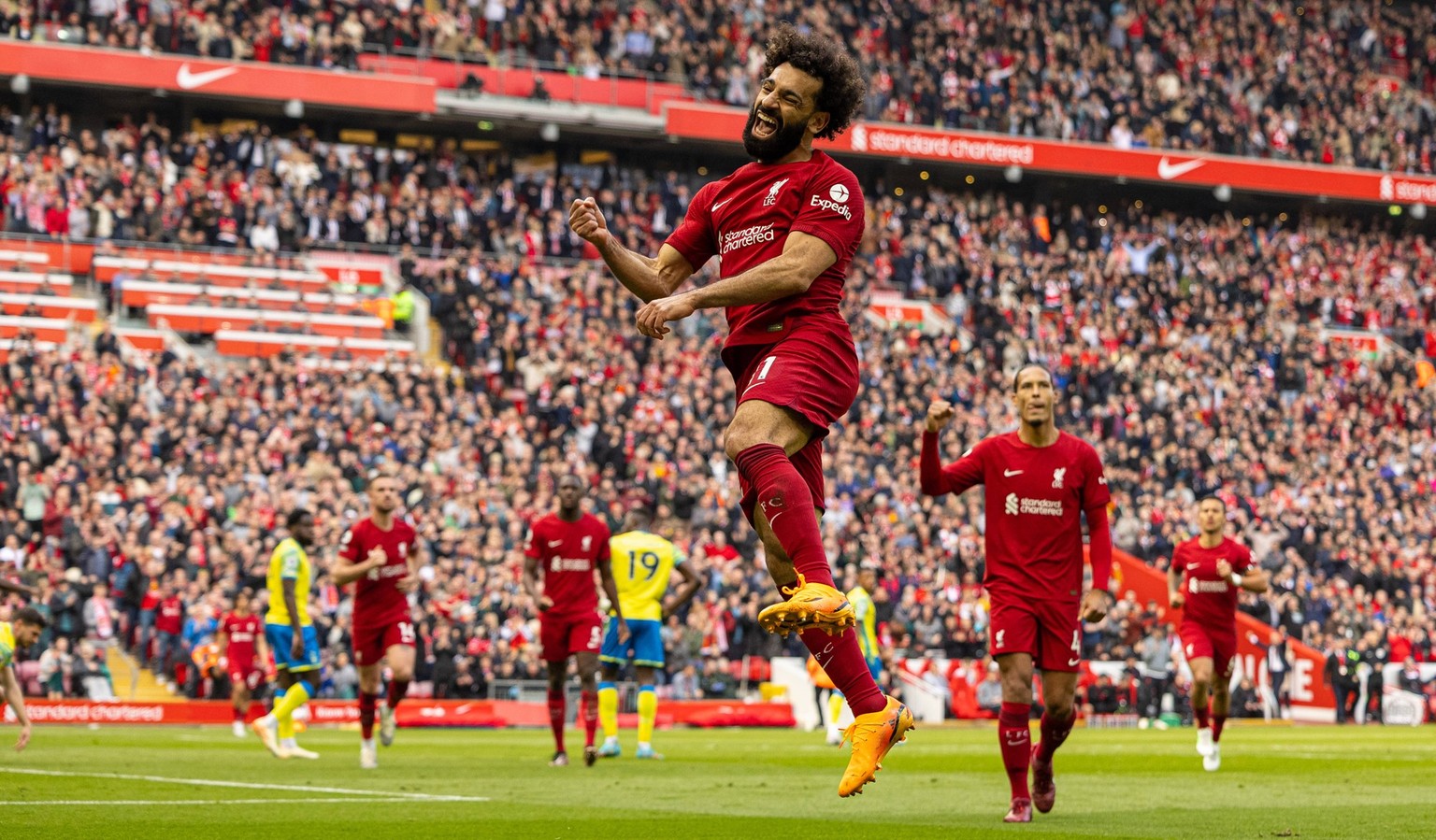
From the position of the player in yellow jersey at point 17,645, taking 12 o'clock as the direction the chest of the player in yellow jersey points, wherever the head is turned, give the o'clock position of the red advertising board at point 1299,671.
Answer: The red advertising board is roughly at 11 o'clock from the player in yellow jersey.

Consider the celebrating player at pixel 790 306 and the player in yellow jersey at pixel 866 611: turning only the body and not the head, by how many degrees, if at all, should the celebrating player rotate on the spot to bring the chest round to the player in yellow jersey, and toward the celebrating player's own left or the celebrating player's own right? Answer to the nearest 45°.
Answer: approximately 135° to the celebrating player's own right

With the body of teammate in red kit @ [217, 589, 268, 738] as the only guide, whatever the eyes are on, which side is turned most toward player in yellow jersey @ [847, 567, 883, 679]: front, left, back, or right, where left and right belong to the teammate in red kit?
left

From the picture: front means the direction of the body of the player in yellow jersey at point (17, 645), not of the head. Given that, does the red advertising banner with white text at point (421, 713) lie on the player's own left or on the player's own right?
on the player's own left

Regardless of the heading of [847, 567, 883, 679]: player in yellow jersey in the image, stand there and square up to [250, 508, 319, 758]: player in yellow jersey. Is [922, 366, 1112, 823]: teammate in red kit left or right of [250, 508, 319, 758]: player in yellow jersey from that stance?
left

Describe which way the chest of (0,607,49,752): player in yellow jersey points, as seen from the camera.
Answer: to the viewer's right

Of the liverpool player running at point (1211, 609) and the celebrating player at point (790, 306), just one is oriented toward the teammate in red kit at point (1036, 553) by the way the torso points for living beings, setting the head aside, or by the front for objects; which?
the liverpool player running

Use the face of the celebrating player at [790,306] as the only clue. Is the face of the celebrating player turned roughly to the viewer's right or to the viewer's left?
to the viewer's left

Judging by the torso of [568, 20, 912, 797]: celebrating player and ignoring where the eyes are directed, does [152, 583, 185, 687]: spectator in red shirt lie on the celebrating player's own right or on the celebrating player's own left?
on the celebrating player's own right

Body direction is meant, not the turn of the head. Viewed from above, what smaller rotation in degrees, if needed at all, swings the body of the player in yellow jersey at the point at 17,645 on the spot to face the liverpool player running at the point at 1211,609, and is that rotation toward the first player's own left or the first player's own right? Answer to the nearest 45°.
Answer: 0° — they already face them

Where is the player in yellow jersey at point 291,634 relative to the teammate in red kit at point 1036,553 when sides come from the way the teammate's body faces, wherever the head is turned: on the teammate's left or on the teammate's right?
on the teammate's right

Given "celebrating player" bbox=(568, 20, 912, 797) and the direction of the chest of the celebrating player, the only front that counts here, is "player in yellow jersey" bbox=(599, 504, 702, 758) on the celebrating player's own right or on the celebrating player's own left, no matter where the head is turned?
on the celebrating player's own right
